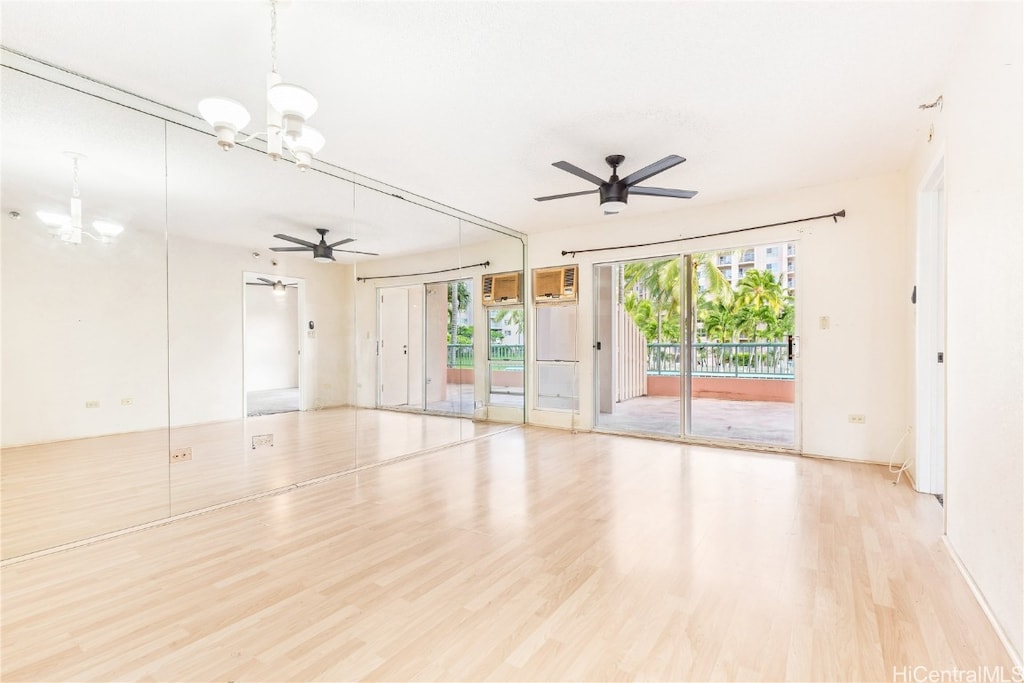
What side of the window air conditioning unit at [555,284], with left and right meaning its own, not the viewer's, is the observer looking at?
front

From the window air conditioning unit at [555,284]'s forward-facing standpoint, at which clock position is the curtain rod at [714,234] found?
The curtain rod is roughly at 10 o'clock from the window air conditioning unit.

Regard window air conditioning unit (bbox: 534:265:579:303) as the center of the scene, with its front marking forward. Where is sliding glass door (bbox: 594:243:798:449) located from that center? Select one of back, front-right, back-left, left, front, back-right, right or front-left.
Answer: back-left

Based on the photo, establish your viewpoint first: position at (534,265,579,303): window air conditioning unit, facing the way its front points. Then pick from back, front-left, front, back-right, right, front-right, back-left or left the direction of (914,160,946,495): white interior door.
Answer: front-left

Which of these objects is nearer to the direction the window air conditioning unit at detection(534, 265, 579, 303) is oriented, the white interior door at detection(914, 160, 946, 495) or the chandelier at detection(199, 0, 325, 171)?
the chandelier

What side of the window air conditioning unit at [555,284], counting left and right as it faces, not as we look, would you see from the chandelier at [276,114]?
front

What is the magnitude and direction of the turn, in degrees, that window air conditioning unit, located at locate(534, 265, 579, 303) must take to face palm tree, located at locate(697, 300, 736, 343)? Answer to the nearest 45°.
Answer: approximately 135° to its left

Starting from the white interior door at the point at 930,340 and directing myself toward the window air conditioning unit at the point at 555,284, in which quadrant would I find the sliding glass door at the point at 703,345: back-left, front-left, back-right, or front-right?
front-right

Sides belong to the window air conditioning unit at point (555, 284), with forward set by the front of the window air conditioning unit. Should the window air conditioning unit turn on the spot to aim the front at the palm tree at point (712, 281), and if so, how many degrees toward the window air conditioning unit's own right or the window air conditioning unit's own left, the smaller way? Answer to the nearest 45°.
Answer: approximately 135° to the window air conditioning unit's own left

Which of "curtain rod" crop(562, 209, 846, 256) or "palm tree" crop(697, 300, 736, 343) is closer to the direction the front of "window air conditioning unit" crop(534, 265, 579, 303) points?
the curtain rod

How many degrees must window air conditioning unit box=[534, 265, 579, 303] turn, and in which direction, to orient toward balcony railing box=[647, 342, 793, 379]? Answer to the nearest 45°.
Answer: approximately 135° to its left

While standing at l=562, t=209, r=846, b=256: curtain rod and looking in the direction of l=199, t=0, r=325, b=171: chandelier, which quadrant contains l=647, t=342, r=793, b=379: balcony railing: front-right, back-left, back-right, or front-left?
back-right
